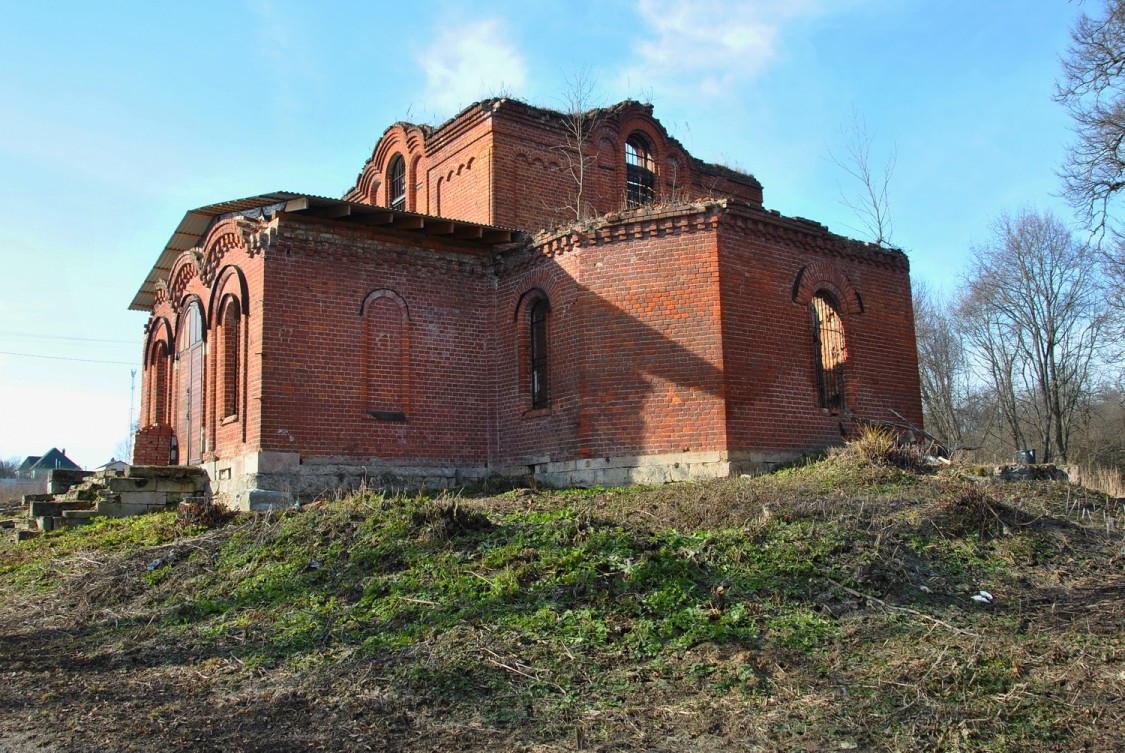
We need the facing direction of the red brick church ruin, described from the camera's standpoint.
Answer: facing the viewer and to the left of the viewer

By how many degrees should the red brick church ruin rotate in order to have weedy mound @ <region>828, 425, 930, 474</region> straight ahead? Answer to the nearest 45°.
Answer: approximately 90° to its left
